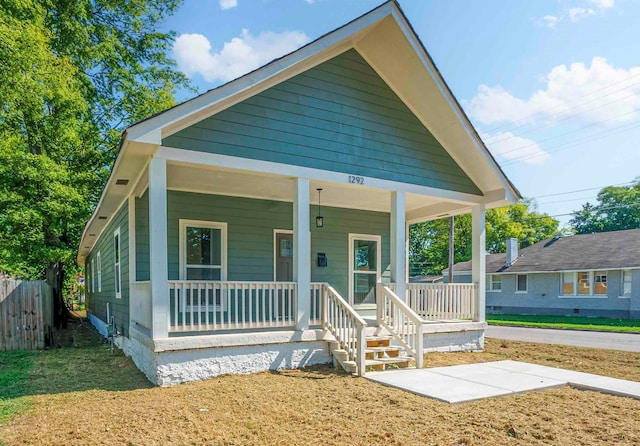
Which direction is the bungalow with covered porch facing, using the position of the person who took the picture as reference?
facing the viewer and to the right of the viewer

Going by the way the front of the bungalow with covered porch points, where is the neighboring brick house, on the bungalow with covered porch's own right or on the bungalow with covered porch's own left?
on the bungalow with covered porch's own left

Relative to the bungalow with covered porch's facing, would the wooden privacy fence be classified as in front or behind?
behind

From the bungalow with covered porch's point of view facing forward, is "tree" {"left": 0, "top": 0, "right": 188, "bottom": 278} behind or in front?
behind

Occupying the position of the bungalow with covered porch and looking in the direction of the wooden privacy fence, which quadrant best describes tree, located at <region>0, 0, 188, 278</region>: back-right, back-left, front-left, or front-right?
front-right
